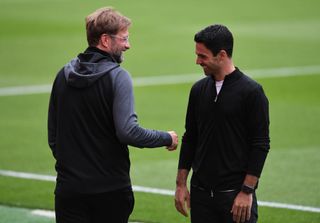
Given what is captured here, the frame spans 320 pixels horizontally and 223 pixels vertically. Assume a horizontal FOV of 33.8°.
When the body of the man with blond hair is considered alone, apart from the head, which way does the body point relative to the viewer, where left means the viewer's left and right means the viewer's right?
facing away from the viewer and to the right of the viewer

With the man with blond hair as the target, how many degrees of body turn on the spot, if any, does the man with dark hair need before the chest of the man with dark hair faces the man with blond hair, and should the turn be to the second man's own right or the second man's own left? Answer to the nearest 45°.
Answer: approximately 45° to the second man's own right

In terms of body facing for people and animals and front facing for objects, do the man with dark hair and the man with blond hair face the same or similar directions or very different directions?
very different directions

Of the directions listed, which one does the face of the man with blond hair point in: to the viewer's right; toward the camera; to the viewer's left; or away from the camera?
to the viewer's right

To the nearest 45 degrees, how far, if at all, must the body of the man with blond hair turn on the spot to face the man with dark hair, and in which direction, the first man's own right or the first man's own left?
approximately 45° to the first man's own right
